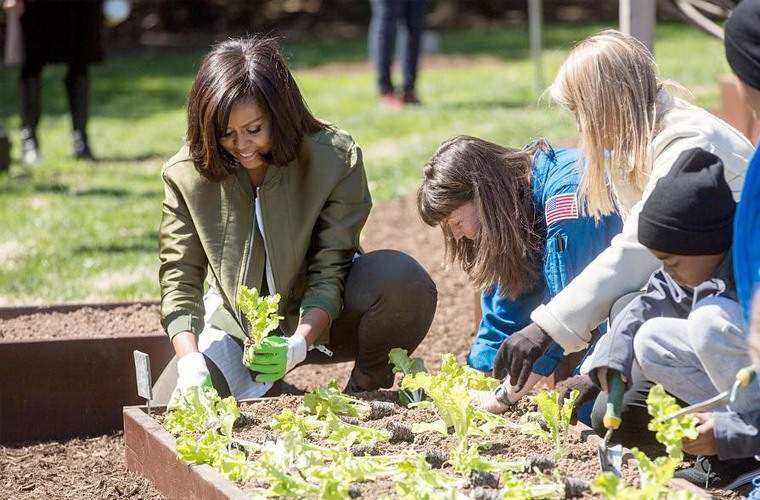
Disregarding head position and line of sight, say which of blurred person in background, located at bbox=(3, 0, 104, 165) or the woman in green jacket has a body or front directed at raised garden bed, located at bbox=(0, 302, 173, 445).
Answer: the blurred person in background

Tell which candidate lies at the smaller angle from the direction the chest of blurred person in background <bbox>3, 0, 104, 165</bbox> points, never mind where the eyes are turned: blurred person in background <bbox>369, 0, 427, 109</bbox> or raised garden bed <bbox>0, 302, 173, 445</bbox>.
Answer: the raised garden bed

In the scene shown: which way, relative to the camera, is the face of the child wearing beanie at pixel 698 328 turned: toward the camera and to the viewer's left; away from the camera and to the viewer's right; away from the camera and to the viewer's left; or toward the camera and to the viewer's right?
toward the camera and to the viewer's left

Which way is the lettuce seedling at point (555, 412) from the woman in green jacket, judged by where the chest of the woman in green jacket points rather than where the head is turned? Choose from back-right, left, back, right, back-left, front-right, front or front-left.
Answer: front-left

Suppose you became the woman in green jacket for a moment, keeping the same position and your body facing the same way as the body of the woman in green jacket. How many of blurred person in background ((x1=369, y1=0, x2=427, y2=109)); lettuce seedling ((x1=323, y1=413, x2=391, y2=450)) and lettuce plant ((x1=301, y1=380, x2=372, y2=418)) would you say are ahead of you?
2

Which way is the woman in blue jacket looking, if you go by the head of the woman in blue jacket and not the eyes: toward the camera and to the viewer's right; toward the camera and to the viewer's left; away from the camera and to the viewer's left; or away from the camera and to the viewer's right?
toward the camera and to the viewer's left

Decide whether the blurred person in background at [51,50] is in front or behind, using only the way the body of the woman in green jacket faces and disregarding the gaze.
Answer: behind

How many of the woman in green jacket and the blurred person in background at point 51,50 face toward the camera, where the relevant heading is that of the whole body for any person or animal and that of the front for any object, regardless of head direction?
2

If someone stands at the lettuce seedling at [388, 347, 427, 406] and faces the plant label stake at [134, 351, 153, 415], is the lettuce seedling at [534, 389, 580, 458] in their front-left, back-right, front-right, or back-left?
back-left

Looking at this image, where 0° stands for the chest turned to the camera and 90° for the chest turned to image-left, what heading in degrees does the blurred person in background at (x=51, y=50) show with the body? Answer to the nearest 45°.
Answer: approximately 0°

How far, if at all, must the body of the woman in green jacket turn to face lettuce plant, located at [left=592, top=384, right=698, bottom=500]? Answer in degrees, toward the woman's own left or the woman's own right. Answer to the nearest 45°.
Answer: approximately 45° to the woman's own left

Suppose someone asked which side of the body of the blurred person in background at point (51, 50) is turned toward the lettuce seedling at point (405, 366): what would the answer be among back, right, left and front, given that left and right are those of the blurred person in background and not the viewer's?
front

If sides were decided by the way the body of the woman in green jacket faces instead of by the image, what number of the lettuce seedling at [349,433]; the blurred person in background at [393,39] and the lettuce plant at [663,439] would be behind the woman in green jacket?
1

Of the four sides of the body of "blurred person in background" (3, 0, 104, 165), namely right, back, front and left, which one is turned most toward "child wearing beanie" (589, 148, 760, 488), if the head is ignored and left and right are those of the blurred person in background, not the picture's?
front
